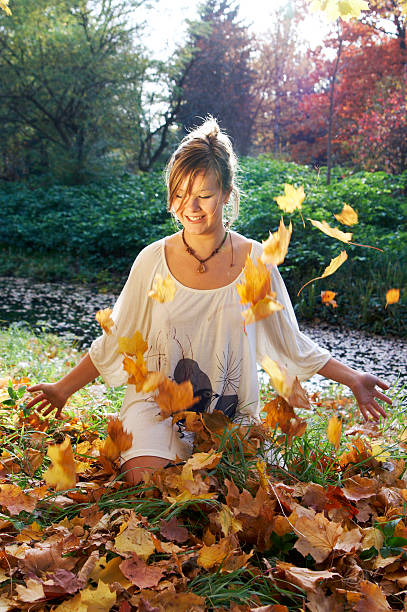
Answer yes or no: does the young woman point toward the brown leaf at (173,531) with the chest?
yes

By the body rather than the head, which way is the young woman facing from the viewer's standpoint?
toward the camera

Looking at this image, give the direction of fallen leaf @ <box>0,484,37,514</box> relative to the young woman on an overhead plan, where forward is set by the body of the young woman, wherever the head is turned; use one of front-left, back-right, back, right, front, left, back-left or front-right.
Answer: front-right

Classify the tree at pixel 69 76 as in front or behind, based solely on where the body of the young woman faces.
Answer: behind

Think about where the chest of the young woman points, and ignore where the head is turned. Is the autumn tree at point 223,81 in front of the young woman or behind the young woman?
behind
